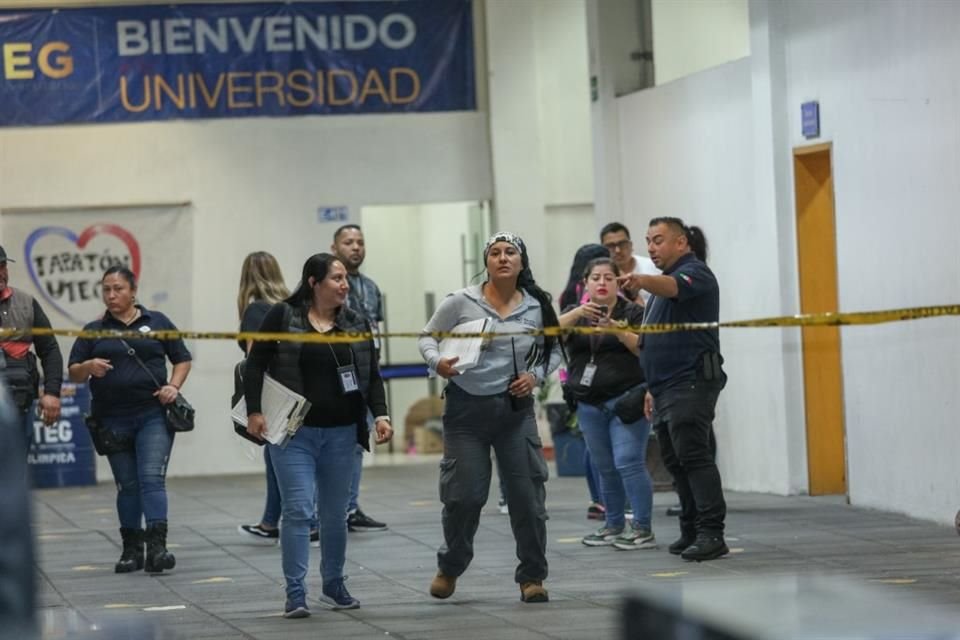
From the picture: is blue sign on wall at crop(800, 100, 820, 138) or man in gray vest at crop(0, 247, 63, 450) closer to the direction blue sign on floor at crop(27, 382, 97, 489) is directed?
the man in gray vest

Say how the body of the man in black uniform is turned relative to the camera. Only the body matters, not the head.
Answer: to the viewer's left

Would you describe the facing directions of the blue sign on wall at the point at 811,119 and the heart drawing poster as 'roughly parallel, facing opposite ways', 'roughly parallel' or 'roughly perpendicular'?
roughly perpendicular

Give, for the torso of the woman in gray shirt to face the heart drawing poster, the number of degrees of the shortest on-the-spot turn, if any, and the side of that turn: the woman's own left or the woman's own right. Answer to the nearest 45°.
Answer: approximately 135° to the woman's own right

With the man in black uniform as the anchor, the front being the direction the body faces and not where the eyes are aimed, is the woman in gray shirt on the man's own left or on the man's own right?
on the man's own left

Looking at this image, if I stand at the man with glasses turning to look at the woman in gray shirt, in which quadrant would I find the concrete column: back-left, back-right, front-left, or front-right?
back-right

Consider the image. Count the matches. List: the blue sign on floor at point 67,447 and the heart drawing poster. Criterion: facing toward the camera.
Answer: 2

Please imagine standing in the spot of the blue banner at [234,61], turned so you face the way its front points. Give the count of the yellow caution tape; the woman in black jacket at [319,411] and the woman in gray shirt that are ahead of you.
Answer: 3
